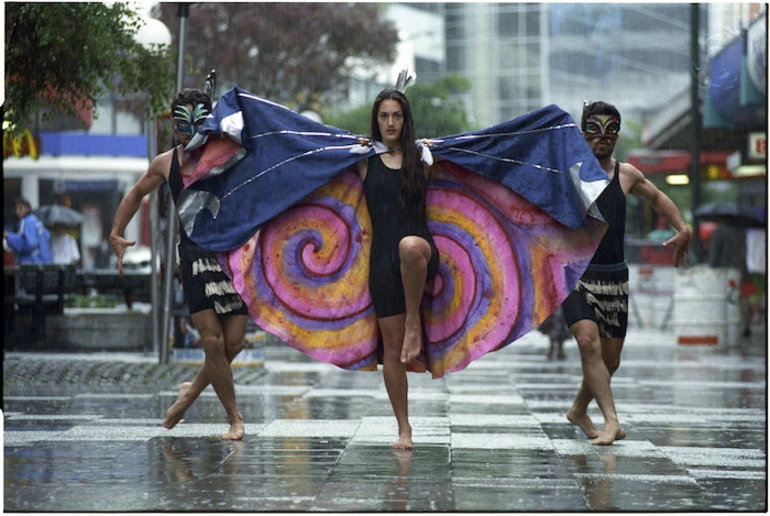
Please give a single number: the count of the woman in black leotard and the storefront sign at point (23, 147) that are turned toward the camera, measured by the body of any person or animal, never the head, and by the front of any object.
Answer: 2

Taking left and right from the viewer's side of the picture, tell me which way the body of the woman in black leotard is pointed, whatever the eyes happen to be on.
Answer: facing the viewer

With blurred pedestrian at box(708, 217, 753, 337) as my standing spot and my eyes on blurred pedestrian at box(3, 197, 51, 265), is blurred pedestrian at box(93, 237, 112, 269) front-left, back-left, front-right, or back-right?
front-right

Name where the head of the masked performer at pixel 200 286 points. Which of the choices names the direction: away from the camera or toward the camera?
toward the camera

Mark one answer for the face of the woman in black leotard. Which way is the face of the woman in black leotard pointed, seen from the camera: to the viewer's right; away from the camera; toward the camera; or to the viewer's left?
toward the camera

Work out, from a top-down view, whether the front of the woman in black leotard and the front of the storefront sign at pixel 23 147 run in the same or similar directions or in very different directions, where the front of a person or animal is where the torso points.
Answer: same or similar directions

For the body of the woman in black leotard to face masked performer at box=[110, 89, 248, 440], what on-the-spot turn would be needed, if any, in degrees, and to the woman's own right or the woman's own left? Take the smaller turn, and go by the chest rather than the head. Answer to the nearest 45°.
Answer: approximately 135° to the woman's own right

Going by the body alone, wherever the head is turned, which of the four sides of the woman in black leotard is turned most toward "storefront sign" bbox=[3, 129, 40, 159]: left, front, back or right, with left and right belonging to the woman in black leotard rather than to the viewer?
back

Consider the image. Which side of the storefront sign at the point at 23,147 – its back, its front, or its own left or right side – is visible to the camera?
front

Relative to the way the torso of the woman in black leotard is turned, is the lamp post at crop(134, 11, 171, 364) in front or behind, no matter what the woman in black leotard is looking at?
behind
